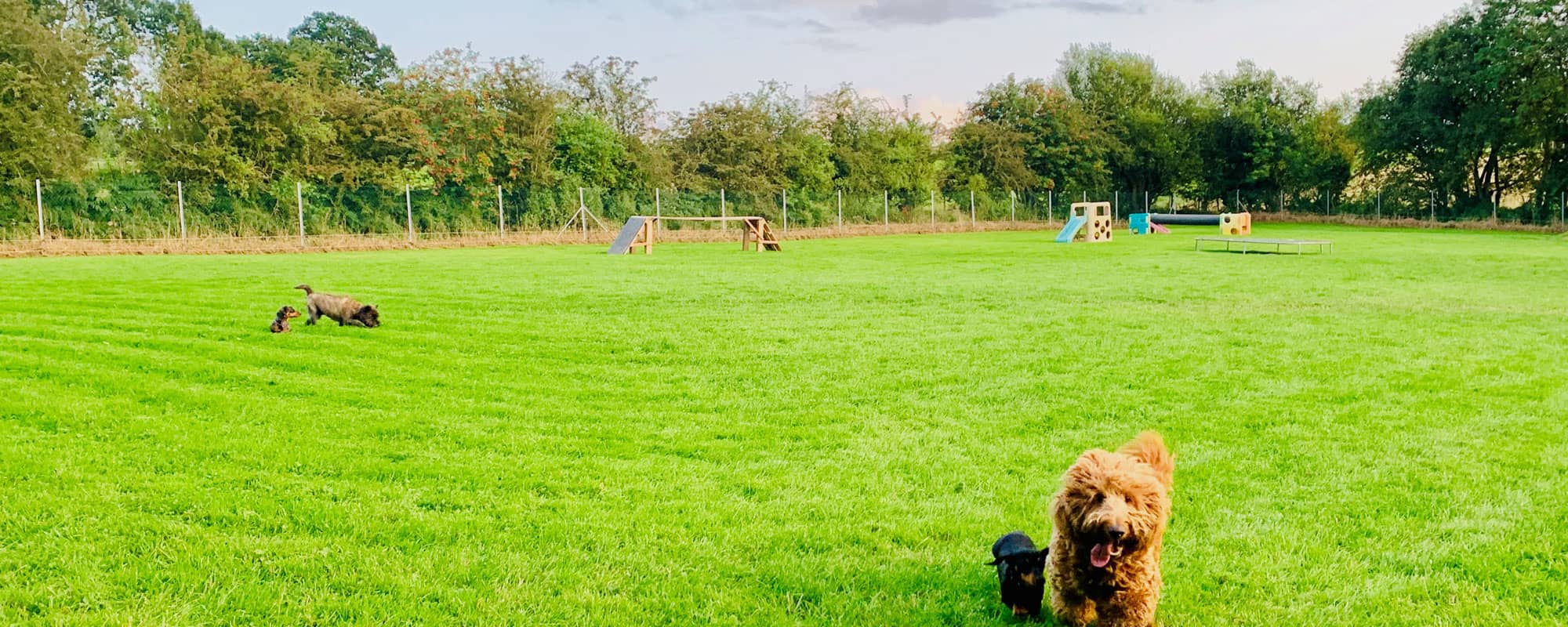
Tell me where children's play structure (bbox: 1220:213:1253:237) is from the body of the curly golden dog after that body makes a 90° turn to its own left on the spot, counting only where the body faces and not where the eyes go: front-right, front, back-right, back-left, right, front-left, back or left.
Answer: left

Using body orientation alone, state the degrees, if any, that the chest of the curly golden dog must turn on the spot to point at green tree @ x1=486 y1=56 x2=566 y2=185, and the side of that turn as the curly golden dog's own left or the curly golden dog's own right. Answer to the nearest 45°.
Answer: approximately 135° to the curly golden dog's own right

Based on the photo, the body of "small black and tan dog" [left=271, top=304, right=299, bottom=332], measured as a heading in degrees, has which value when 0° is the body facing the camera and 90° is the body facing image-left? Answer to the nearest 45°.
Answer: approximately 270°
